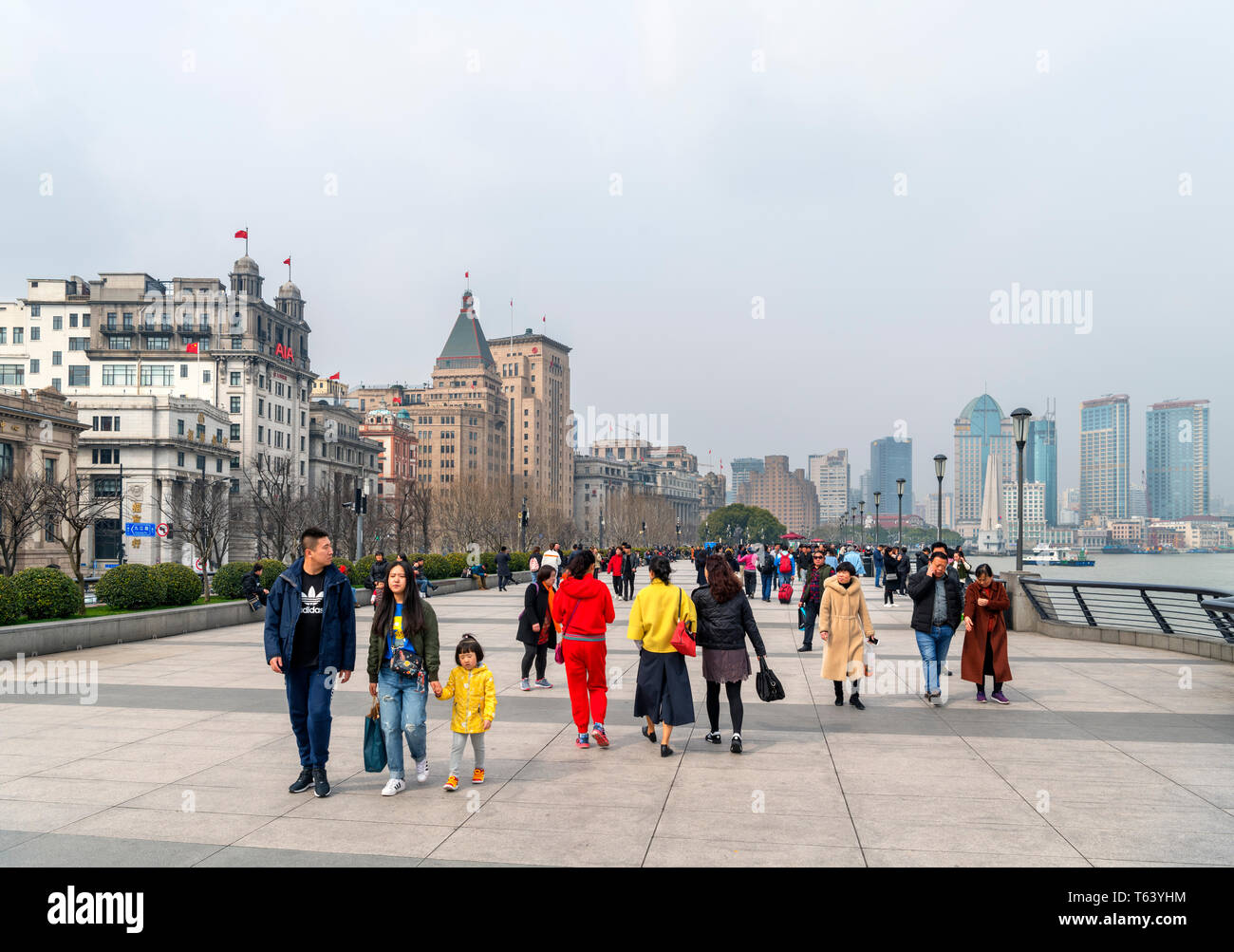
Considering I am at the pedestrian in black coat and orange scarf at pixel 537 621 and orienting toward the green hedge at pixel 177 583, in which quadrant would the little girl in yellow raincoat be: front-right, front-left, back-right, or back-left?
back-left

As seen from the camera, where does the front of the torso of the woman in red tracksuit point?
away from the camera

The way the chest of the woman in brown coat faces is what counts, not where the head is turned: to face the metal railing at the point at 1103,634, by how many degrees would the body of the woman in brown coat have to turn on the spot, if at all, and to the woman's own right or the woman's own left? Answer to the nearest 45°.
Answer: approximately 180°

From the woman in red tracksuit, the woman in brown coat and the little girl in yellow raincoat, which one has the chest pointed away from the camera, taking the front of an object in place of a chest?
the woman in red tracksuit

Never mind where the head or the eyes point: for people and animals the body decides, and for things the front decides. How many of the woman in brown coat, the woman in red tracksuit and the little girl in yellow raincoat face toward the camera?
2

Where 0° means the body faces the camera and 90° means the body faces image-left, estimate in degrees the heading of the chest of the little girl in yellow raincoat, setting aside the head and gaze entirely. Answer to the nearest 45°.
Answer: approximately 0°

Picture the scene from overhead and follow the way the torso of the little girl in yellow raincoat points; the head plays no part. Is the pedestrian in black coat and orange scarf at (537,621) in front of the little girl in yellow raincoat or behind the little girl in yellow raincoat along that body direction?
behind
